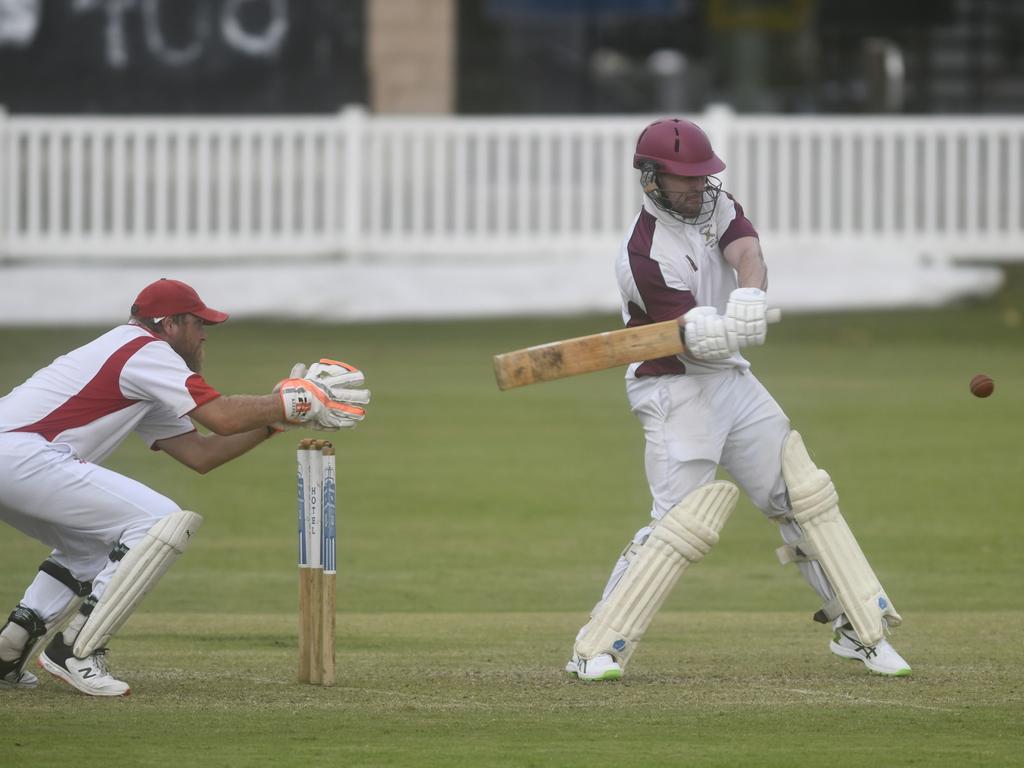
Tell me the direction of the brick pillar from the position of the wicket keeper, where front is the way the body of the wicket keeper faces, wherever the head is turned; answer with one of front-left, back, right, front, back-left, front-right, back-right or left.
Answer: left

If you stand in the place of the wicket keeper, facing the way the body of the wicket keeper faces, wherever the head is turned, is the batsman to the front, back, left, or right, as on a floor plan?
front

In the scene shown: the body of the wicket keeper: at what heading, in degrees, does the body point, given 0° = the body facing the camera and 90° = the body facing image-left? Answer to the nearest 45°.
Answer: approximately 270°

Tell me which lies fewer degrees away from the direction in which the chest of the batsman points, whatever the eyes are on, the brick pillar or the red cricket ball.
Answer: the red cricket ball

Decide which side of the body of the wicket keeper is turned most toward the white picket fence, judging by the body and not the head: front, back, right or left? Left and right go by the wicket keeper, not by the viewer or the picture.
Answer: left

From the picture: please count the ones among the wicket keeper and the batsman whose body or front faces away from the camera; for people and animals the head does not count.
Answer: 0

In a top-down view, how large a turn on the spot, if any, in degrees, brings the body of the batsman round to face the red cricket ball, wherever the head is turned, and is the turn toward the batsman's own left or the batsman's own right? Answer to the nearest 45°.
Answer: approximately 45° to the batsman's own left

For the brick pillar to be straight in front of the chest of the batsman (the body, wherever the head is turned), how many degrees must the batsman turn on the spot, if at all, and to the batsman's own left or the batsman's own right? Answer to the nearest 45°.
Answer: approximately 135° to the batsman's own left

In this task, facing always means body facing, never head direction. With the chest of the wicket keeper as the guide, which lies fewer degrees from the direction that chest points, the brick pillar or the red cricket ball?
the red cricket ball

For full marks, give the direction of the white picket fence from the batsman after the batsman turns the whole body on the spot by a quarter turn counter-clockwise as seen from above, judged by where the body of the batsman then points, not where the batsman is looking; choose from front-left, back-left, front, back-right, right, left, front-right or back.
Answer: front-left

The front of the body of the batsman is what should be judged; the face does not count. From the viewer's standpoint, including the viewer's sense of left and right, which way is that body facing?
facing the viewer and to the right of the viewer

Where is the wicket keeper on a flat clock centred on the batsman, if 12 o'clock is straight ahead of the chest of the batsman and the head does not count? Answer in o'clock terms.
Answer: The wicket keeper is roughly at 4 o'clock from the batsman.
